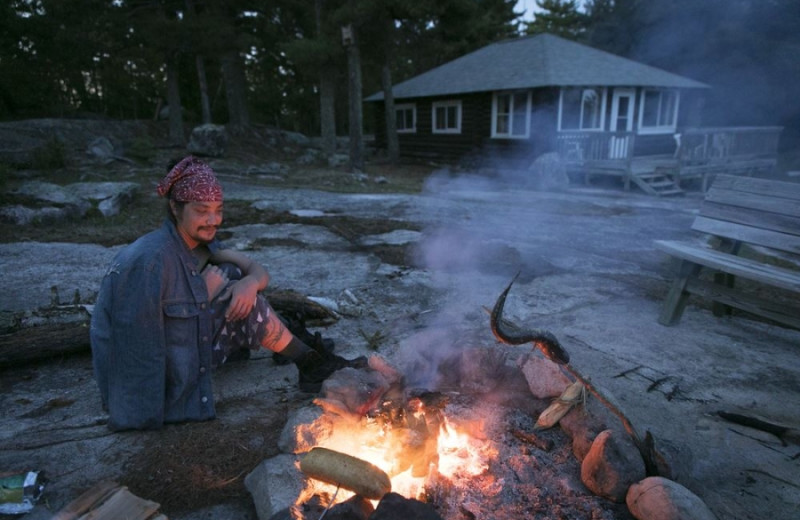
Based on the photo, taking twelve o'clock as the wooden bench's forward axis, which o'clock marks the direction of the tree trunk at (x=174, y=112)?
The tree trunk is roughly at 2 o'clock from the wooden bench.

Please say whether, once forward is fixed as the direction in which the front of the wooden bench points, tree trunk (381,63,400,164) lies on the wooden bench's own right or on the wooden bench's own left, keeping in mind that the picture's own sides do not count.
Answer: on the wooden bench's own right

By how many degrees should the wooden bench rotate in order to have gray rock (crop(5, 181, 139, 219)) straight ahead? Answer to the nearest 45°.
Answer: approximately 45° to its right

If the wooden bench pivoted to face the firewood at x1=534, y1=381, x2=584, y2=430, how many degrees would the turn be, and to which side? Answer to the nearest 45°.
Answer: approximately 45° to its left

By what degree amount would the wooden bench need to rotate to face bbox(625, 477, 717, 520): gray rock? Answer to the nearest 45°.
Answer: approximately 45° to its left

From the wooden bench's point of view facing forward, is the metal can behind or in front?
in front

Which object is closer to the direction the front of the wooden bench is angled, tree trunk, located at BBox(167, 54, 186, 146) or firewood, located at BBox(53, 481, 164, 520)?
the firewood

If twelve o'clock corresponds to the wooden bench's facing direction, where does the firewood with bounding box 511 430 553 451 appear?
The firewood is roughly at 11 o'clock from the wooden bench.

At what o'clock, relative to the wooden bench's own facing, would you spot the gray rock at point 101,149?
The gray rock is roughly at 2 o'clock from the wooden bench.

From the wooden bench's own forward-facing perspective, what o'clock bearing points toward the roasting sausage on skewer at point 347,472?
The roasting sausage on skewer is roughly at 11 o'clock from the wooden bench.

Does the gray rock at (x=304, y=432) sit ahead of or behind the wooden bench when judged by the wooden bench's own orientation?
ahead

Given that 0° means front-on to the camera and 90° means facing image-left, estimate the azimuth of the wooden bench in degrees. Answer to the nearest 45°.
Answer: approximately 45°

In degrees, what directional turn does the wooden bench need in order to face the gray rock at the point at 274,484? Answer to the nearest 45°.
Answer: approximately 45° to its left

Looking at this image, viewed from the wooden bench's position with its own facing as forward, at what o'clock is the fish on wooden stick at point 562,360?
The fish on wooden stick is roughly at 11 o'clock from the wooden bench.
